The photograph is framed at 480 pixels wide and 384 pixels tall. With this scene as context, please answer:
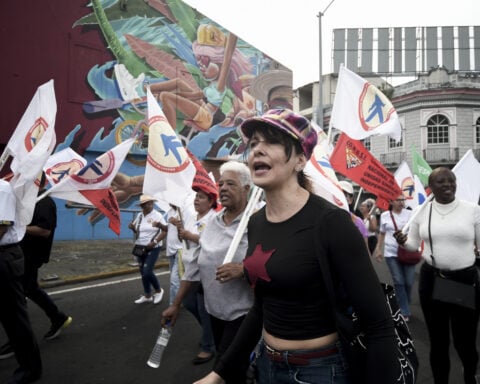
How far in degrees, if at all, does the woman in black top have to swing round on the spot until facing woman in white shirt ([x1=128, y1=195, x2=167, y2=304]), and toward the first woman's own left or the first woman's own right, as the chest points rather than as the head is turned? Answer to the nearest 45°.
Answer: approximately 90° to the first woman's own right

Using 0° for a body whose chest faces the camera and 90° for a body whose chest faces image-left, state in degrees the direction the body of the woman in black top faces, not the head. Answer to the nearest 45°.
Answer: approximately 45°

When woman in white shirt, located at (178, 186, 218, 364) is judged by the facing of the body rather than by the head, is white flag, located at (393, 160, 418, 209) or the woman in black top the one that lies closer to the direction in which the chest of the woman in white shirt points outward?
the woman in black top

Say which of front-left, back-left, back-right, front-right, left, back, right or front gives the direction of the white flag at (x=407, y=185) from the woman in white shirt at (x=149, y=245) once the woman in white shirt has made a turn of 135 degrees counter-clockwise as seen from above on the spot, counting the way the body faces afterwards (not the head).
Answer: front

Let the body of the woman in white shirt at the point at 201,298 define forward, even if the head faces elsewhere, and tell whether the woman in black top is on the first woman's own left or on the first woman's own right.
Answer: on the first woman's own left
